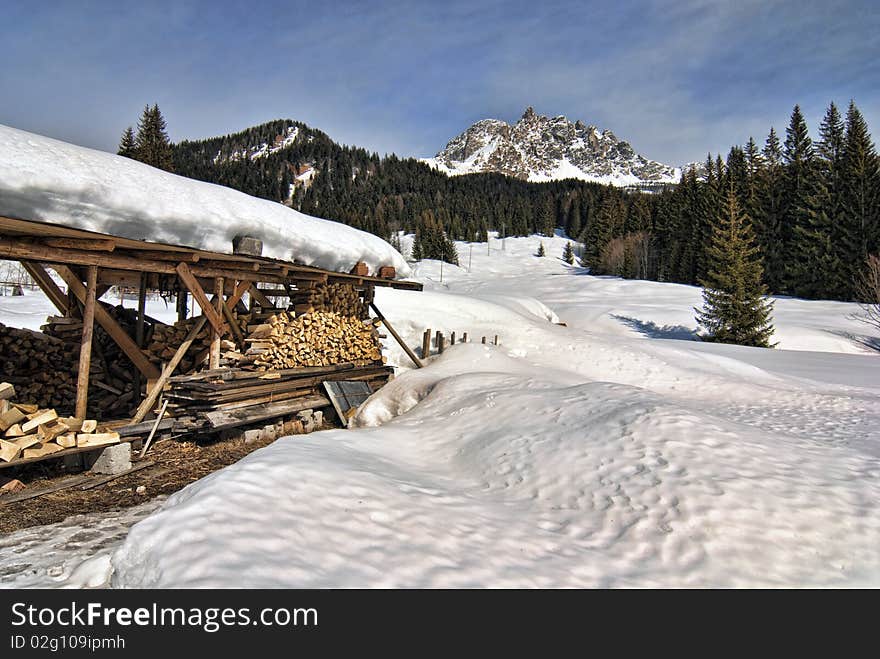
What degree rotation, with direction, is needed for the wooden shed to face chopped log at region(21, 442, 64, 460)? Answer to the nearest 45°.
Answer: approximately 45° to its right

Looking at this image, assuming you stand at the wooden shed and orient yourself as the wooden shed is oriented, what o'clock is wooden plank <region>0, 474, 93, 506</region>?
The wooden plank is roughly at 2 o'clock from the wooden shed.

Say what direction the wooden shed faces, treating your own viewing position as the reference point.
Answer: facing the viewer and to the right of the viewer

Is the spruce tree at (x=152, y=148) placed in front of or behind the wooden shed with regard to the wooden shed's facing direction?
behind

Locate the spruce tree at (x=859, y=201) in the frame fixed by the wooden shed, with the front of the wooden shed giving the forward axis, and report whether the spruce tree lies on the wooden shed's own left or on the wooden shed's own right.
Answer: on the wooden shed's own left
